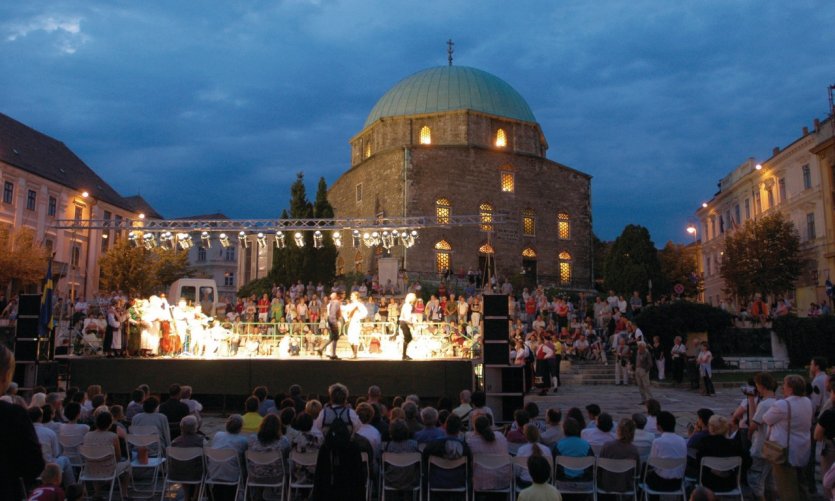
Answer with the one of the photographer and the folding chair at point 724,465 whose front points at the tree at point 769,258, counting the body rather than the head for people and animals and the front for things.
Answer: the folding chair

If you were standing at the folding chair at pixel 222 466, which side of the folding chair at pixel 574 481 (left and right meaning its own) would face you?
left

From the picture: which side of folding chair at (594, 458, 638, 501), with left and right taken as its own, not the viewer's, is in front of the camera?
back

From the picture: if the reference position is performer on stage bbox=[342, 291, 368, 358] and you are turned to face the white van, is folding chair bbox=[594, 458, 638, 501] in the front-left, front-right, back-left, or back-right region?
back-left

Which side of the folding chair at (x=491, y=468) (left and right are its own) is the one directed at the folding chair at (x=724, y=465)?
right

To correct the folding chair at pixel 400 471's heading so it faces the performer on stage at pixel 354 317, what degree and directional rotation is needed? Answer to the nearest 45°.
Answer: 0° — it already faces them

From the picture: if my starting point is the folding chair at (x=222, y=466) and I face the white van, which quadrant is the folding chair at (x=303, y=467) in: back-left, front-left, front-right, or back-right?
back-right

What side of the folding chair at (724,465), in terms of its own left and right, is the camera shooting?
back

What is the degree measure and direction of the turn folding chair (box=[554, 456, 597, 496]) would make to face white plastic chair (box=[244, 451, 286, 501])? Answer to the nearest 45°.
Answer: approximately 90° to its left

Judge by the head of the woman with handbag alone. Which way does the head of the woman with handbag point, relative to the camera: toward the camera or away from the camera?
away from the camera

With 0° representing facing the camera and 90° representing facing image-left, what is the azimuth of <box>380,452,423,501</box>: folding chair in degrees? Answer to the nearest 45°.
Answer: approximately 180°

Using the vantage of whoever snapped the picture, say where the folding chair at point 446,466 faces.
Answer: facing away from the viewer

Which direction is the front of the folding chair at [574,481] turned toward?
away from the camera

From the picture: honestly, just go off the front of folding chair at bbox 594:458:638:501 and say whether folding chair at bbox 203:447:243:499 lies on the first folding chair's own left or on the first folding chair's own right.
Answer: on the first folding chair's own left

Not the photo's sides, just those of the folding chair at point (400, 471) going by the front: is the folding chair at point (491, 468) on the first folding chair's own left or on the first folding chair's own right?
on the first folding chair's own right

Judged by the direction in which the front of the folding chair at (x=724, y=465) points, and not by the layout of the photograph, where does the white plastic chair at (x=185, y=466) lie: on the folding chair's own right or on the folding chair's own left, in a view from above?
on the folding chair's own left
